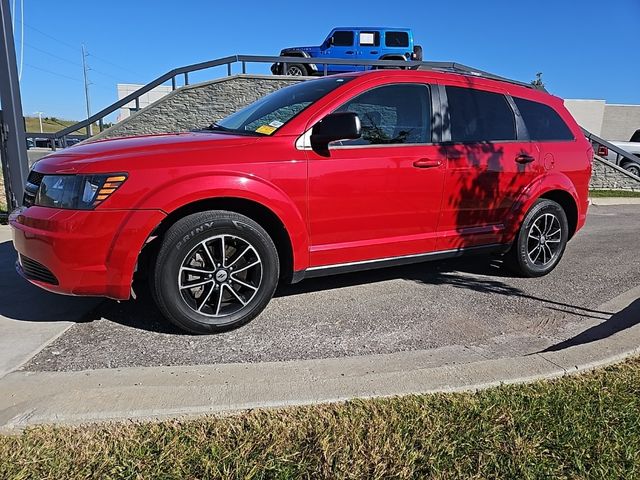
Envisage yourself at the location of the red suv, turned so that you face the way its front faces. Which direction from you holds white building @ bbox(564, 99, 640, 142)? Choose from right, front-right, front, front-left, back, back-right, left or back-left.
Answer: back

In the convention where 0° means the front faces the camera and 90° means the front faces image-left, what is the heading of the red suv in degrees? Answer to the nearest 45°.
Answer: approximately 45°

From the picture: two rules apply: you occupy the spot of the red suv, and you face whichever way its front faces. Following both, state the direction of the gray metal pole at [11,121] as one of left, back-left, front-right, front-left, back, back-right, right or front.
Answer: right

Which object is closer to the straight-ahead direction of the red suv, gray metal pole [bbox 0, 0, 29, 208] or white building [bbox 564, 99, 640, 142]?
the gray metal pole
